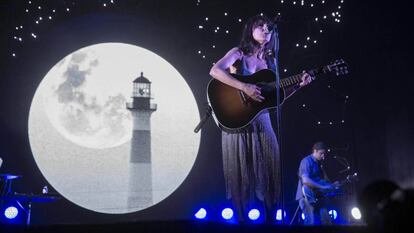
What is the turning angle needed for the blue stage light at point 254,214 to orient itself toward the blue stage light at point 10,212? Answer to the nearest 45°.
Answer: approximately 90° to its right

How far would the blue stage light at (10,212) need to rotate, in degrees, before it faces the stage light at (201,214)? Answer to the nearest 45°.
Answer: approximately 90° to its left

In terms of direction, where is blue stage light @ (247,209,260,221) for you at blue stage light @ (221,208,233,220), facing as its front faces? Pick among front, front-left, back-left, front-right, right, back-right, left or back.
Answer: front-left

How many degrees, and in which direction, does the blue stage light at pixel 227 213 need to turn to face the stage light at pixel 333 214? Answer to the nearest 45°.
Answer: approximately 90° to its left

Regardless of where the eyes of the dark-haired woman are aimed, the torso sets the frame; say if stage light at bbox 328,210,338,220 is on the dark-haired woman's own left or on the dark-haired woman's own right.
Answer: on the dark-haired woman's own left
